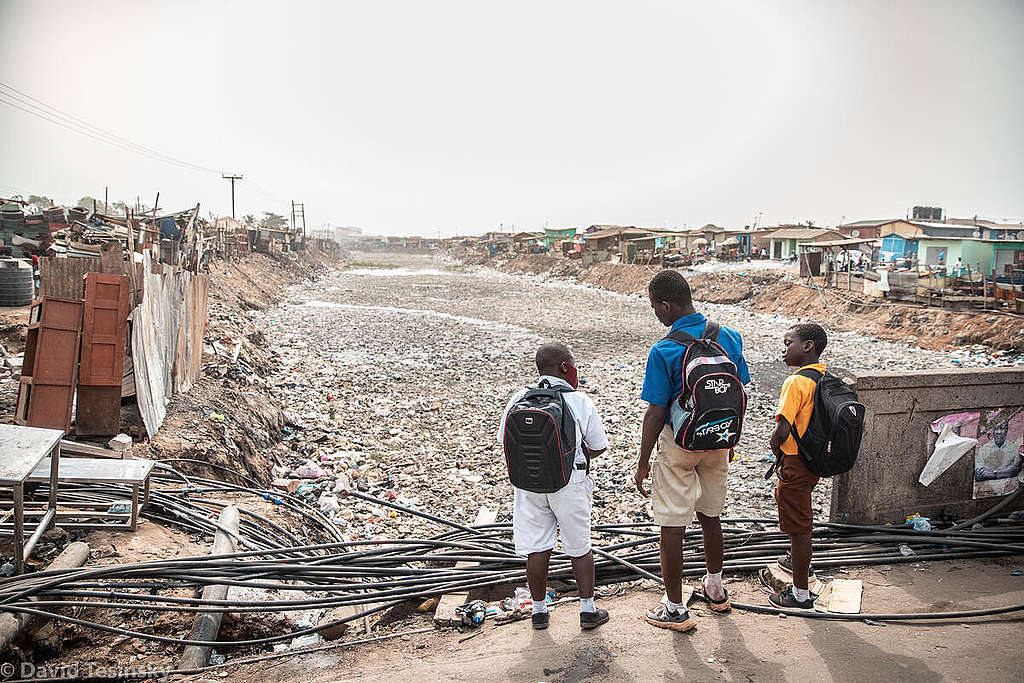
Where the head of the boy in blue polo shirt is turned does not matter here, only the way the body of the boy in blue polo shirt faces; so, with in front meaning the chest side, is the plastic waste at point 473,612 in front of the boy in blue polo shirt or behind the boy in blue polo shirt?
in front

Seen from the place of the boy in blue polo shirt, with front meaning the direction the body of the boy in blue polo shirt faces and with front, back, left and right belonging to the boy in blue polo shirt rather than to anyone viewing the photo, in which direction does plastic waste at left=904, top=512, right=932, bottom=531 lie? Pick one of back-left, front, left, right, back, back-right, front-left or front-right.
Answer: right

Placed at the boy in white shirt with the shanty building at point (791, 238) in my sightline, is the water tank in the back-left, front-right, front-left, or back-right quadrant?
front-left

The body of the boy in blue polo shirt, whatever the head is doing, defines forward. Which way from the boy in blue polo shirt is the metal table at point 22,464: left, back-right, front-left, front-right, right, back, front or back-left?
front-left

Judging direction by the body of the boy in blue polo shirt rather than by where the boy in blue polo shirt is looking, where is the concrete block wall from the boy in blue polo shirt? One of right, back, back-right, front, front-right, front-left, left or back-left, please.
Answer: right

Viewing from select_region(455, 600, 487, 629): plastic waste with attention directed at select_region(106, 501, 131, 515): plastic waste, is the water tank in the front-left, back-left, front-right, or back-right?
front-right

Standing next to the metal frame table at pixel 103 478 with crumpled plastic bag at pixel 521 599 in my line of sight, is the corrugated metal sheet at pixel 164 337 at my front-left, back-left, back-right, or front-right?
back-left

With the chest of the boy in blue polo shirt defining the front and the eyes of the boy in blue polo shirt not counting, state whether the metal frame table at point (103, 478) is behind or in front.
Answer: in front

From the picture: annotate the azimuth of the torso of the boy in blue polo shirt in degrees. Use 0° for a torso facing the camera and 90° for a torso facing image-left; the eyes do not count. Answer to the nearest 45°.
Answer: approximately 135°
